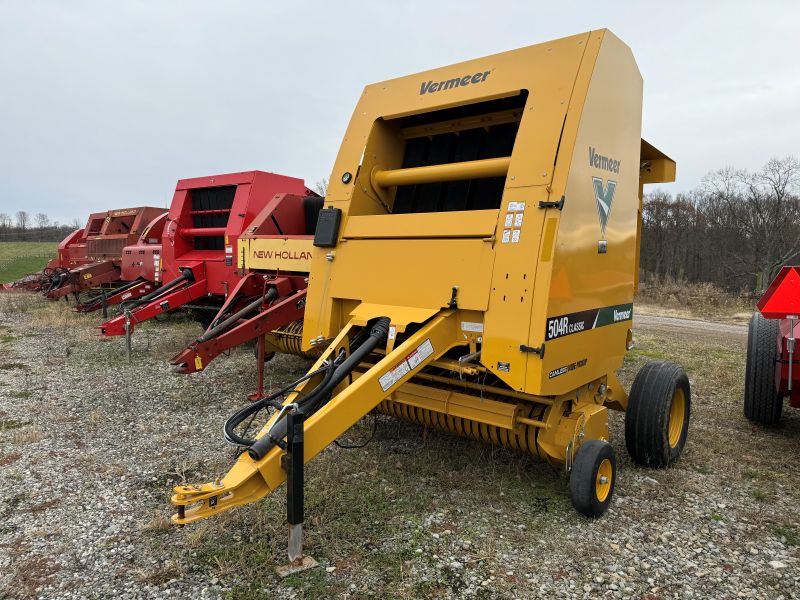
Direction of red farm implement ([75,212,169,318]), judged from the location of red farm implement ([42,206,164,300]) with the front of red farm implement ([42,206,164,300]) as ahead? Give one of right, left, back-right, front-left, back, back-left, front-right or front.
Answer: front-left

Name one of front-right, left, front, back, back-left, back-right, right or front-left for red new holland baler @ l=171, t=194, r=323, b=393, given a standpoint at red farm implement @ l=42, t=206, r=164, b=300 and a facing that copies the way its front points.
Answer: front-left

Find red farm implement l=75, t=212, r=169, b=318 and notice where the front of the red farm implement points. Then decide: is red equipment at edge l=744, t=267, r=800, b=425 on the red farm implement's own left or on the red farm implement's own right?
on the red farm implement's own left

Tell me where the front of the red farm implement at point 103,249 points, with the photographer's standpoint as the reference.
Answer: facing the viewer and to the left of the viewer

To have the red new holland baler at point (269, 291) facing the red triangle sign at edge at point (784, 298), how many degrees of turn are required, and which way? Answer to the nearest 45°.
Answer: approximately 90° to its left

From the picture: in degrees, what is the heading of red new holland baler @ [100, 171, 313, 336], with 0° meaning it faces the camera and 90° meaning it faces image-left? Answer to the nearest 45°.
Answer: approximately 45°

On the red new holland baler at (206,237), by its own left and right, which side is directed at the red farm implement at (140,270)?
right

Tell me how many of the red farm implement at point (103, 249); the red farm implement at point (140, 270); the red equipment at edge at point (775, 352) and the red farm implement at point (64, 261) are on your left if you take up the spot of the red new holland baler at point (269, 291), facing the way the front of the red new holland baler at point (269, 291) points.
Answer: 1

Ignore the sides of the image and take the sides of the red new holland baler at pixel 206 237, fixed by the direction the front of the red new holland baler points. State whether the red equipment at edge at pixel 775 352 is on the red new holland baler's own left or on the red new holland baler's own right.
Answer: on the red new holland baler's own left
